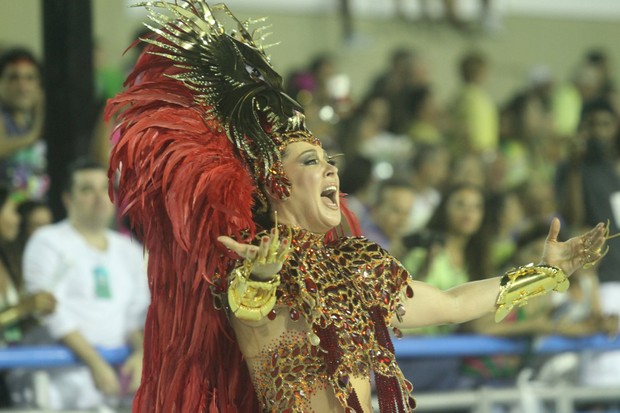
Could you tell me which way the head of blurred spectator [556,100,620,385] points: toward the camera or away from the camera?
toward the camera

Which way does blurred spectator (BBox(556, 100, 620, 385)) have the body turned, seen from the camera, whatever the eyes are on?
toward the camera

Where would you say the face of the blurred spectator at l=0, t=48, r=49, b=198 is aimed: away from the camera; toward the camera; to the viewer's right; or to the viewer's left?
toward the camera

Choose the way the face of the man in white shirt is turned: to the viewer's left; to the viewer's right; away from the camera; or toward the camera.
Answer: toward the camera

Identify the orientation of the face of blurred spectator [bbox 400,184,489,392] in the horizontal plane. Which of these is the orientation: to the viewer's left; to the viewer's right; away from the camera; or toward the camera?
toward the camera

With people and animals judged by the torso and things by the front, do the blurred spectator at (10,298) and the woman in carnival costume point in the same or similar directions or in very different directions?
same or similar directions

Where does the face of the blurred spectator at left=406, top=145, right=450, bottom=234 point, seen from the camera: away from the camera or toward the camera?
toward the camera

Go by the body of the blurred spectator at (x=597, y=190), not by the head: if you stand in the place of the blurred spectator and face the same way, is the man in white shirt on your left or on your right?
on your right

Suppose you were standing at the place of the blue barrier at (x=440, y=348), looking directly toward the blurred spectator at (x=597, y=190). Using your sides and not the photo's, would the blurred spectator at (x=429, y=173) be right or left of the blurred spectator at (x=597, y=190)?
left

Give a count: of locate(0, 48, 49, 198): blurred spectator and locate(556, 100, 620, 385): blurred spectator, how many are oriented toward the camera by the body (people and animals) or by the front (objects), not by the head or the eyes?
2

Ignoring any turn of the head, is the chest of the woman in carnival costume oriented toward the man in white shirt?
no

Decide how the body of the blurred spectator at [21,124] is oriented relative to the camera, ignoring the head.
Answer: toward the camera

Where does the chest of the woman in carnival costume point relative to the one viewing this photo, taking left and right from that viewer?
facing the viewer and to the right of the viewer

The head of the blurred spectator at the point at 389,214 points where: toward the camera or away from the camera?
toward the camera

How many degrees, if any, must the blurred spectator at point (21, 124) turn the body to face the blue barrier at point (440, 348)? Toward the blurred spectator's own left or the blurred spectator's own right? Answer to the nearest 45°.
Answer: approximately 45° to the blurred spectator's own left

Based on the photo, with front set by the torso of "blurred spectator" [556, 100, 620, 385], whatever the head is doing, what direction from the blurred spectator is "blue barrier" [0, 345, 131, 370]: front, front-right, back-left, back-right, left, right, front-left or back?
front-right

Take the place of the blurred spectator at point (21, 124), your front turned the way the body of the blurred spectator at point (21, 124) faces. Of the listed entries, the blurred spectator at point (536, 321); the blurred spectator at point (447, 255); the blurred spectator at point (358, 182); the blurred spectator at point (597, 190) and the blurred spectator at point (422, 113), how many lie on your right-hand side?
0
